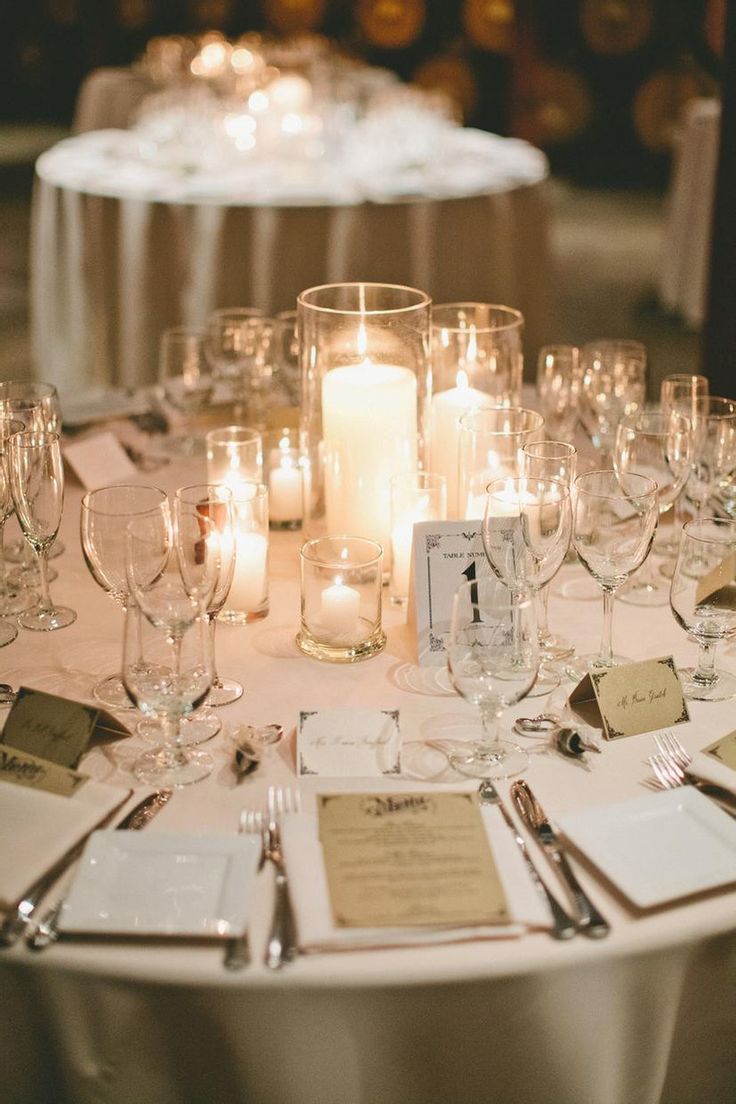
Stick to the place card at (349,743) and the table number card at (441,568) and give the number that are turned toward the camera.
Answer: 2

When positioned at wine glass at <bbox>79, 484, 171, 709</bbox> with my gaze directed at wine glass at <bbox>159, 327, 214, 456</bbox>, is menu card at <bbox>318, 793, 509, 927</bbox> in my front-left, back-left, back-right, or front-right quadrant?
back-right

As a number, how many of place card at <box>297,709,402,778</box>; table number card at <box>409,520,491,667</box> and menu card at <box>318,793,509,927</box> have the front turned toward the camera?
3

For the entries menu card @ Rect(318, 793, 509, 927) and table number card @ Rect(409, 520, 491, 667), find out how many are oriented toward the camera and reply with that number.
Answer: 2

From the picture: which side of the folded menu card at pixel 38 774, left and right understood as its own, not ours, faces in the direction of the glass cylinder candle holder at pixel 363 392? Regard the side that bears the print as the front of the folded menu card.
back

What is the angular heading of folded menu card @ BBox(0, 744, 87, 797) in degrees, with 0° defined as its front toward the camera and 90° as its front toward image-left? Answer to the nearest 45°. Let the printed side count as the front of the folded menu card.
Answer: approximately 45°
